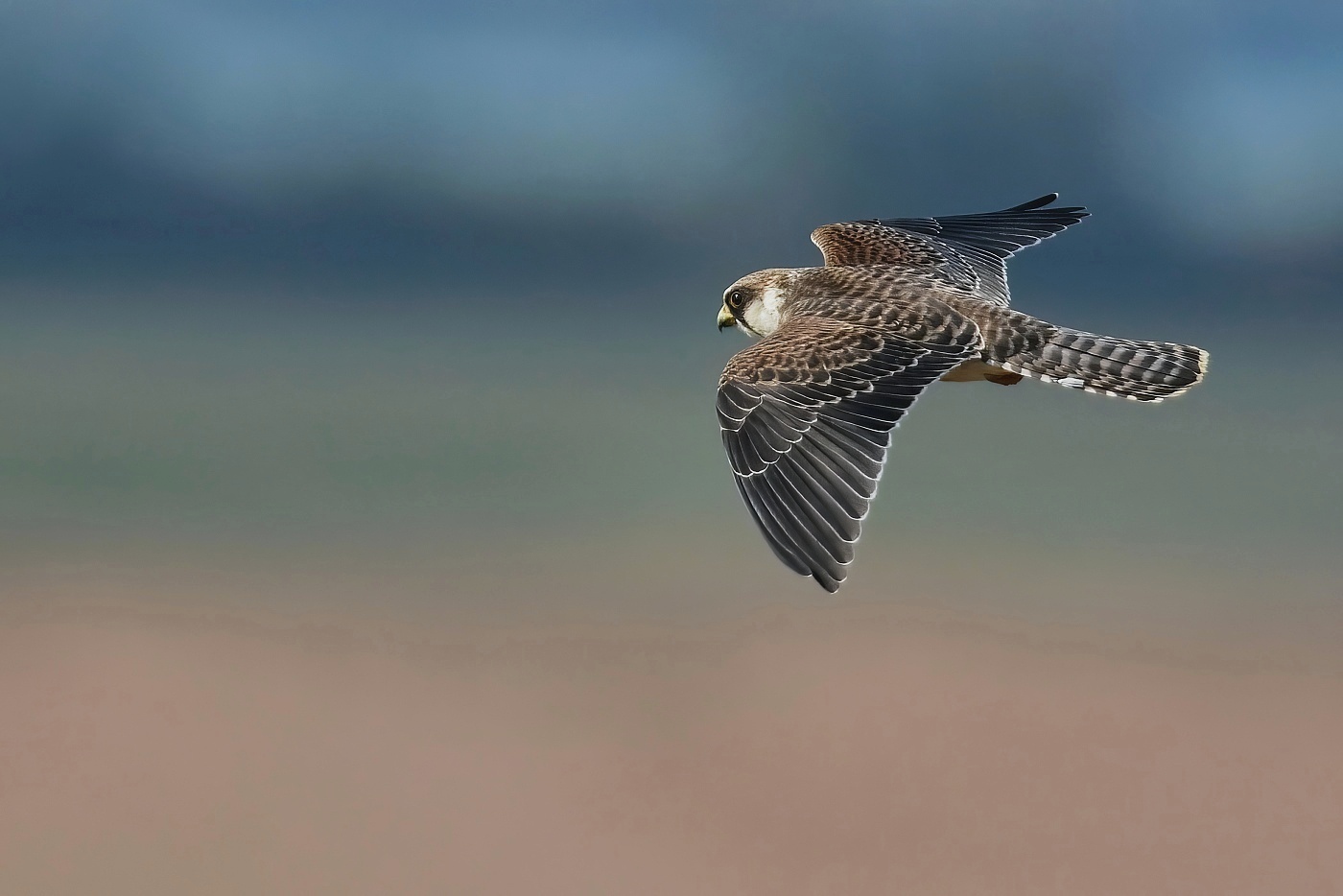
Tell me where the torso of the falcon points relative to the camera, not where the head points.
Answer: to the viewer's left
